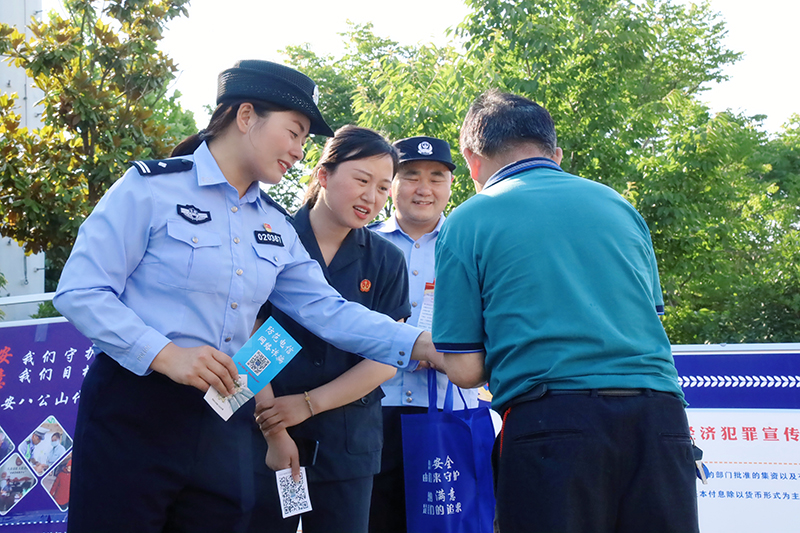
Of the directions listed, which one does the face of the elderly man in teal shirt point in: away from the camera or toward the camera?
away from the camera

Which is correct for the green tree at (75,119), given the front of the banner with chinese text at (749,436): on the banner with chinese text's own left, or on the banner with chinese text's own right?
on the banner with chinese text's own right

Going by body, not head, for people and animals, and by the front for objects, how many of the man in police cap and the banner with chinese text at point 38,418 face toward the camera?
2

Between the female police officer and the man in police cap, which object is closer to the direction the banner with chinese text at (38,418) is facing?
the female police officer

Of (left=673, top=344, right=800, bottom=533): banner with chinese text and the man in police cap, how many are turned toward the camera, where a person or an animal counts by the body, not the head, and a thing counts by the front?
2

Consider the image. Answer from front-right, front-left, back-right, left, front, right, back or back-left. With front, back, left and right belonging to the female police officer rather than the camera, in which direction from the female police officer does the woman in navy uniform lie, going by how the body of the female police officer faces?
left

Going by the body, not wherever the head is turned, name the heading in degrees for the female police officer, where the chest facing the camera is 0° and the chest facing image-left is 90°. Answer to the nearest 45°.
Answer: approximately 315°
